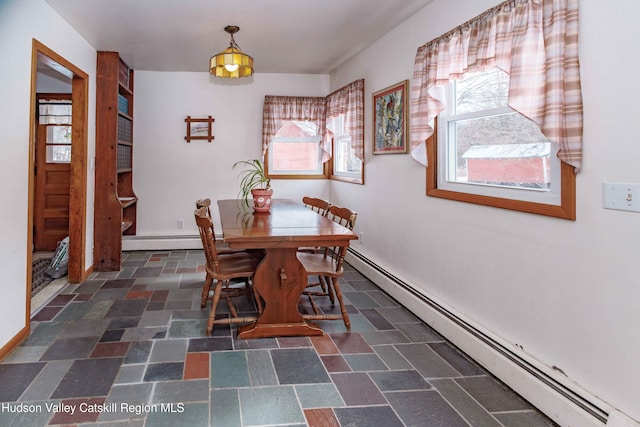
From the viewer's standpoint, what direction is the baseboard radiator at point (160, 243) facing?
toward the camera

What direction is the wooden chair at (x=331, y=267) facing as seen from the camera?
to the viewer's left

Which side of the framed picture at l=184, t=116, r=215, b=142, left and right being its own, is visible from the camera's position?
front

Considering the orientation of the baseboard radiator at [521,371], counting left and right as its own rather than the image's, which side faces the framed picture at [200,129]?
right

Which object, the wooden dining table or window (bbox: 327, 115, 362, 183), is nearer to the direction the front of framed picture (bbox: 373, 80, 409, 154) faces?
the wooden dining table

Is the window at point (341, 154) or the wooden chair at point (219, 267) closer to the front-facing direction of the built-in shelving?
the window

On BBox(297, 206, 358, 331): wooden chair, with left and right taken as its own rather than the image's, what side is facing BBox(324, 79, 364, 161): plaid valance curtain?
right

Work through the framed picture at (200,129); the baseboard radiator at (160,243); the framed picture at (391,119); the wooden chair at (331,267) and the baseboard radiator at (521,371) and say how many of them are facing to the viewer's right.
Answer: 0

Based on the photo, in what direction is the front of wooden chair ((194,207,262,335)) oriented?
to the viewer's right

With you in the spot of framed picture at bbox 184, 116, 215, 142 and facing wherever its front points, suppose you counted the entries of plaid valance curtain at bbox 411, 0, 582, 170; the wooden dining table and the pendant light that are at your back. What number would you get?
0

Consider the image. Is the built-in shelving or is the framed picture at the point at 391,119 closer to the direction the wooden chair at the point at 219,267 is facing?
the framed picture

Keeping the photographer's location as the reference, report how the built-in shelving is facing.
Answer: facing to the right of the viewer

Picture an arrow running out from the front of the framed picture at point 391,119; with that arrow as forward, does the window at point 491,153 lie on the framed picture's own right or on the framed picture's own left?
on the framed picture's own left
